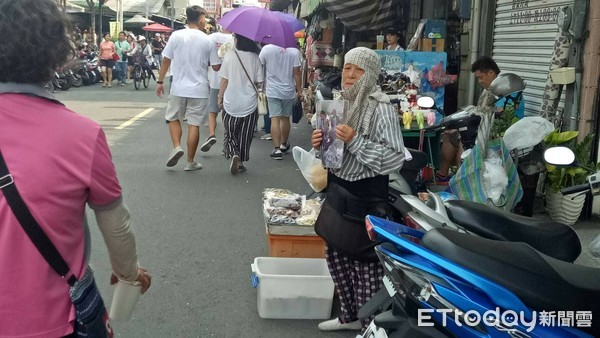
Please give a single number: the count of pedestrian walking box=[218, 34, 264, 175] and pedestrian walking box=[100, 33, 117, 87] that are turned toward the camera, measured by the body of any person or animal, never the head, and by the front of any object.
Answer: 1

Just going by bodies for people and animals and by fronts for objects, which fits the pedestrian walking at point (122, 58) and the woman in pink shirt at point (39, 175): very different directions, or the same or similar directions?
very different directions

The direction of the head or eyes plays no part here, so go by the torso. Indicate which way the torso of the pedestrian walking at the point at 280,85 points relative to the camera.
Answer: away from the camera

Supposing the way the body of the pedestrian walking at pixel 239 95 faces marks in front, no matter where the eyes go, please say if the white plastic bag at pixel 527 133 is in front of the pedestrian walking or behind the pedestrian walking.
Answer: behind

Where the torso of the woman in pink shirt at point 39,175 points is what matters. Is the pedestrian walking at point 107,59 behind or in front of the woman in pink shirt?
in front

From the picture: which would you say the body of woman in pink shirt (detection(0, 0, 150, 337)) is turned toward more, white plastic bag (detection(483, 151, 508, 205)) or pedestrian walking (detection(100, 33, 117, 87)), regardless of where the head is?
the pedestrian walking

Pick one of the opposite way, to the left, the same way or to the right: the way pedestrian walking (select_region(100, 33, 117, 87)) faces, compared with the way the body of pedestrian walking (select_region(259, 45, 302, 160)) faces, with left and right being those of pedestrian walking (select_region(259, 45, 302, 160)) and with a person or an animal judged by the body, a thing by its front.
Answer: the opposite way

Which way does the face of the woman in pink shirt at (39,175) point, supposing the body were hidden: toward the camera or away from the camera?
away from the camera

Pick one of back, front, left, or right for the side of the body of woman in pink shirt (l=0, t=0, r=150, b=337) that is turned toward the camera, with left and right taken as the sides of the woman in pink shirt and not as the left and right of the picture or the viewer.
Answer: back

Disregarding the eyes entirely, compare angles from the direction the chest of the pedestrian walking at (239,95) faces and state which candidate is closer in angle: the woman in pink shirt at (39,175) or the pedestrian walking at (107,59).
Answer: the pedestrian walking

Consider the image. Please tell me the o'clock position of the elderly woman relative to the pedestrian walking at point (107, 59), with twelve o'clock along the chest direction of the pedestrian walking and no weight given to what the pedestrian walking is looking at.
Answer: The elderly woman is roughly at 12 o'clock from the pedestrian walking.

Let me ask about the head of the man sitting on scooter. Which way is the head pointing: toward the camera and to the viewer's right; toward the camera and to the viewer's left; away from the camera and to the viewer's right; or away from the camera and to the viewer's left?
toward the camera and to the viewer's left

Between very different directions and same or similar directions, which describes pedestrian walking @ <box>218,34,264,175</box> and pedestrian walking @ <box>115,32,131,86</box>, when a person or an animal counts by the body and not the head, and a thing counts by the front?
very different directions

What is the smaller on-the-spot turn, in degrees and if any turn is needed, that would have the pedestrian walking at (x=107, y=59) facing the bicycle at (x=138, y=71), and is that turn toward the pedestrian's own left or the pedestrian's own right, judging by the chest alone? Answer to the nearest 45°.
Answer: approximately 45° to the pedestrian's own left

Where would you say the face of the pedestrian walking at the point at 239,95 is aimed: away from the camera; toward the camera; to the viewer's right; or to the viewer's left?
away from the camera

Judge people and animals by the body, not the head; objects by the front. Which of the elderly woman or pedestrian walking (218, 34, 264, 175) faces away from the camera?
the pedestrian walking

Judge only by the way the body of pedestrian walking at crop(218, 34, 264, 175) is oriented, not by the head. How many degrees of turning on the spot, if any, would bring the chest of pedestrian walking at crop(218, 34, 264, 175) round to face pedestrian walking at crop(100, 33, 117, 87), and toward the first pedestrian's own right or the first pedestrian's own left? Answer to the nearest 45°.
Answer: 0° — they already face them

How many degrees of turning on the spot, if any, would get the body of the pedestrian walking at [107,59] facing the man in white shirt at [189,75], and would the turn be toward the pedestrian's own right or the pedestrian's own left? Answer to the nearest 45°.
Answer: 0° — they already face them

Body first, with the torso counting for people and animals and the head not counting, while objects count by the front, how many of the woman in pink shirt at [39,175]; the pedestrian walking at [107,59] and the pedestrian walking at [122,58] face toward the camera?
2

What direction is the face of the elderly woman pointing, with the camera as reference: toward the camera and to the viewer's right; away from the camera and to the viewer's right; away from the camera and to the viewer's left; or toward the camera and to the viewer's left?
toward the camera and to the viewer's left
